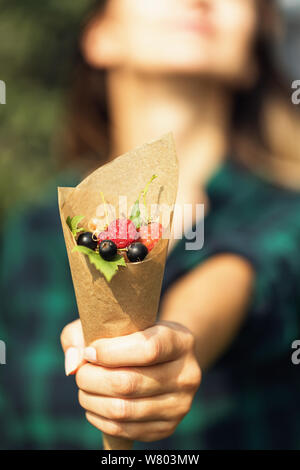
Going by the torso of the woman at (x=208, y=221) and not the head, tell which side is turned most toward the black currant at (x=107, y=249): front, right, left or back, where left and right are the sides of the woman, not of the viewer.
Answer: front

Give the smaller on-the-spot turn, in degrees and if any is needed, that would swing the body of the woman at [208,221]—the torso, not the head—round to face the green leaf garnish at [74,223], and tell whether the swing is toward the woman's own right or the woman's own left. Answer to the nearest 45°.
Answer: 0° — they already face it

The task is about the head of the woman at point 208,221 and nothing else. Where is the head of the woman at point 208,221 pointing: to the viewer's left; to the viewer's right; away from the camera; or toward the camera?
toward the camera

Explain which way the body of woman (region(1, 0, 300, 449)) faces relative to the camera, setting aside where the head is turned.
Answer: toward the camera

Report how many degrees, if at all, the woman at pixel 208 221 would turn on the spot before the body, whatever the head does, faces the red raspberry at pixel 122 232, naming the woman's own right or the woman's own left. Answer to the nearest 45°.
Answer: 0° — they already face it

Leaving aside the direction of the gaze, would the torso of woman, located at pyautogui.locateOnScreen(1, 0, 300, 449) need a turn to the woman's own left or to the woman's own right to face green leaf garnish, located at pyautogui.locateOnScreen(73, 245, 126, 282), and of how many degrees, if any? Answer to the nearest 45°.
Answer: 0° — they already face it
